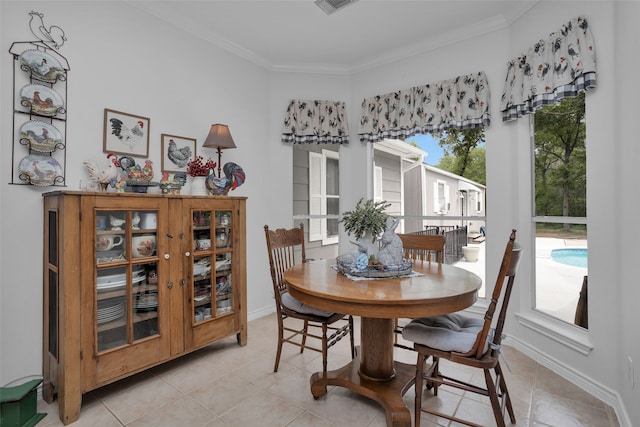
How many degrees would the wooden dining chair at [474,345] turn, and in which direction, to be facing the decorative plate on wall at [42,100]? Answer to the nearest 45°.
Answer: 0° — it already faces it

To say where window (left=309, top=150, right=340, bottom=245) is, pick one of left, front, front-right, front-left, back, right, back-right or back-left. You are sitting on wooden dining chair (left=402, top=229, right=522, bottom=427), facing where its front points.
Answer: front-right

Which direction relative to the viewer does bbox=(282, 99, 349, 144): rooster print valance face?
toward the camera

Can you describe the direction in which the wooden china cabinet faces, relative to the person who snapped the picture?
facing the viewer and to the right of the viewer

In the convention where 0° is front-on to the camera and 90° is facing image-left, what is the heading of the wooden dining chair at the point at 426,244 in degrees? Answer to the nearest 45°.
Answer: approximately 0°

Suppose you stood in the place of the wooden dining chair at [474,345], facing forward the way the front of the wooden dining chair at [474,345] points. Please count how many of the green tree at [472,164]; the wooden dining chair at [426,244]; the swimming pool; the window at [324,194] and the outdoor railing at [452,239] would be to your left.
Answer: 0

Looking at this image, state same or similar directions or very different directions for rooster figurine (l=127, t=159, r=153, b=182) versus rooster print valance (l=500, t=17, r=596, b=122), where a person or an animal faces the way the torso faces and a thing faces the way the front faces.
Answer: very different directions

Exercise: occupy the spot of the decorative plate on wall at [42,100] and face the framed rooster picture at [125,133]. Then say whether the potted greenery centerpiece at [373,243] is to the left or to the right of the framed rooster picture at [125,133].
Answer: right

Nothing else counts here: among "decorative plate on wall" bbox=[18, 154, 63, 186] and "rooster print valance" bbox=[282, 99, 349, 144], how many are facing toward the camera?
2

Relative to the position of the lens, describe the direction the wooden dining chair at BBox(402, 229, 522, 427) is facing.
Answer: facing to the left of the viewer

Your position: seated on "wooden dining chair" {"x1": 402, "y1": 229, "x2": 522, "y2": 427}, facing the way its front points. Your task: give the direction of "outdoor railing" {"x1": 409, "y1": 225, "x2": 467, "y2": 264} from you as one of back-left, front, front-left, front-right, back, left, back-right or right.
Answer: right

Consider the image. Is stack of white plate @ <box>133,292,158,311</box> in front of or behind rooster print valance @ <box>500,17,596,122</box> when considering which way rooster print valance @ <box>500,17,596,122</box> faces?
in front

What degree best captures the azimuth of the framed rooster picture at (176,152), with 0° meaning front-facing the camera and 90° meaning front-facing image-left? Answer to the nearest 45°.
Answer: approximately 315°
